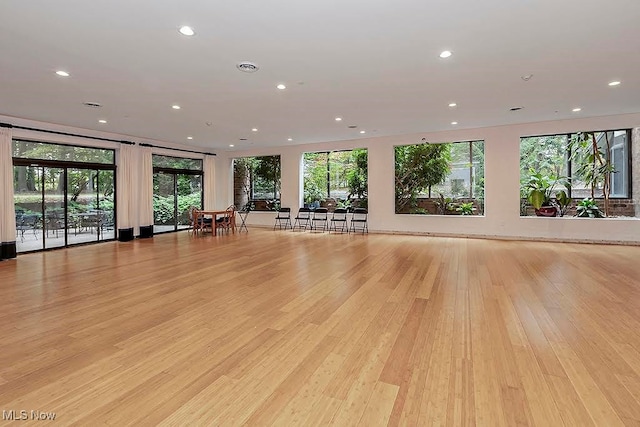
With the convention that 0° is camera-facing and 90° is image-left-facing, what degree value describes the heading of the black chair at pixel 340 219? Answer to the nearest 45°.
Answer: approximately 0°

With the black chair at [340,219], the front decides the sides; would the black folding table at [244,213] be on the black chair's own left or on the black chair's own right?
on the black chair's own right

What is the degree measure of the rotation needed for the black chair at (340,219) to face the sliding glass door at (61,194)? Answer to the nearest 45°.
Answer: approximately 45° to its right

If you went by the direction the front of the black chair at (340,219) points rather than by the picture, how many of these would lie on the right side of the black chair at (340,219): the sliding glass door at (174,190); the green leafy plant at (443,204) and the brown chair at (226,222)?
2

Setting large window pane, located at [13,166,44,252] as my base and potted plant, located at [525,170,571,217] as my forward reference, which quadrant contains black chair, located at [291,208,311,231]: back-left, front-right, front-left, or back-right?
front-left
